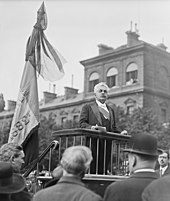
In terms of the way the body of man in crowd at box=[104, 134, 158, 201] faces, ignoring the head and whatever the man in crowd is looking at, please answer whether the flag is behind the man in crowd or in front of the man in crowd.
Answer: in front

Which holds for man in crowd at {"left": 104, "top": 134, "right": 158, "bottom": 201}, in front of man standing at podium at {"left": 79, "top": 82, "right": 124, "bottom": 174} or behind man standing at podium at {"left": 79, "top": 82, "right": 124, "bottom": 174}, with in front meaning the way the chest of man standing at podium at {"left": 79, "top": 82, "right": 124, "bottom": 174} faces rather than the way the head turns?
in front

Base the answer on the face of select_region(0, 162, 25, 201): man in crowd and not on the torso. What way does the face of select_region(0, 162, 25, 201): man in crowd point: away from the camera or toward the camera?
away from the camera

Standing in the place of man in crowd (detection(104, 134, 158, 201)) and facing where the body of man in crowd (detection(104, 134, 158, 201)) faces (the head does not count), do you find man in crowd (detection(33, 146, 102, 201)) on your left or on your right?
on your left

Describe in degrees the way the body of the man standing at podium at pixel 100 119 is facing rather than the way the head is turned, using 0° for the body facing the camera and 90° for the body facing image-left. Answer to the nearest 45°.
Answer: approximately 315°

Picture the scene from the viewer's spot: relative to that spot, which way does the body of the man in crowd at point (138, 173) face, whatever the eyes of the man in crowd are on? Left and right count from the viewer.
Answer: facing away from the viewer and to the left of the viewer

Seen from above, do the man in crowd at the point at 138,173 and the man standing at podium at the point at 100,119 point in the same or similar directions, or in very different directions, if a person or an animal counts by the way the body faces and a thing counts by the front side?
very different directions

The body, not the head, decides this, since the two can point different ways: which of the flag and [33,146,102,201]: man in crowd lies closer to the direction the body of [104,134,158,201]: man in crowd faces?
the flag

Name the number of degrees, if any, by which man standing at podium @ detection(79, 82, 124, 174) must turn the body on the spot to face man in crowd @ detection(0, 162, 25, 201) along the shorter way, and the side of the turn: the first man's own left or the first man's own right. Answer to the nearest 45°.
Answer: approximately 45° to the first man's own right

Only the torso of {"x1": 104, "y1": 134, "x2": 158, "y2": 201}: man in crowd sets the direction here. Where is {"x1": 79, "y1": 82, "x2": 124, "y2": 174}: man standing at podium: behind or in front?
in front

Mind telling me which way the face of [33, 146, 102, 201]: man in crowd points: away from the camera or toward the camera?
away from the camera
